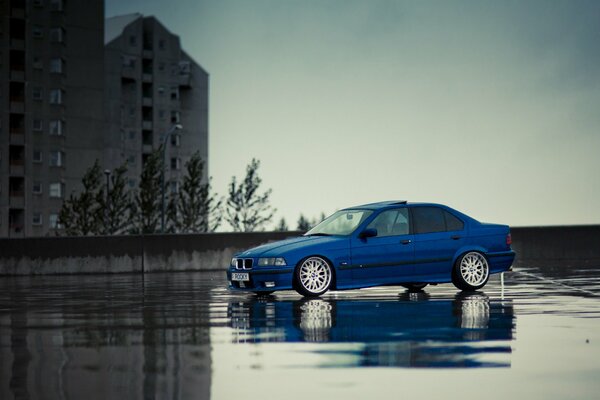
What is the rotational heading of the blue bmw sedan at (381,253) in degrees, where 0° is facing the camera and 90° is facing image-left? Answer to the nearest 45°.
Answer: approximately 45°
